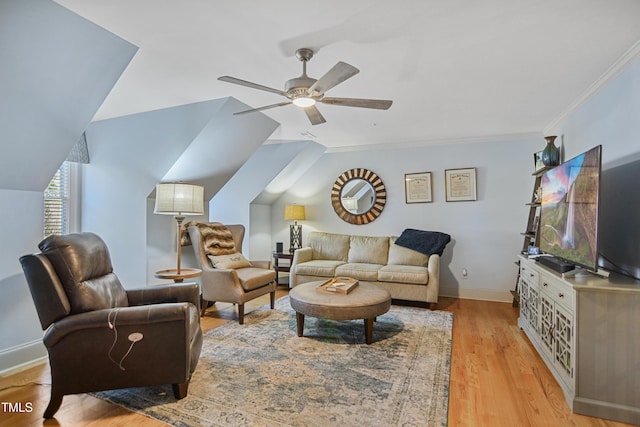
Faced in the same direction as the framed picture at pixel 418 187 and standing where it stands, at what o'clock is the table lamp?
The table lamp is roughly at 3 o'clock from the framed picture.

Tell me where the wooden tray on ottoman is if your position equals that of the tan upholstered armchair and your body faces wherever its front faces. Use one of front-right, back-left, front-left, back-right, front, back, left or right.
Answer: front

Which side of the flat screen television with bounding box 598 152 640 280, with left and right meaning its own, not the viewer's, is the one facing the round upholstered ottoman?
front

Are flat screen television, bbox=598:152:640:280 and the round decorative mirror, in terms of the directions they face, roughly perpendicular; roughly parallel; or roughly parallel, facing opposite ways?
roughly perpendicular

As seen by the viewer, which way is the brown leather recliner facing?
to the viewer's right

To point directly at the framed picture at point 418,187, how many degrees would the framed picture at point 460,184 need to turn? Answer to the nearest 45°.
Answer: approximately 90° to its right

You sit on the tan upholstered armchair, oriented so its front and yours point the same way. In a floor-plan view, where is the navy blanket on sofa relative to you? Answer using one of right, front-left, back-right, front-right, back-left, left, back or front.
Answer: front-left

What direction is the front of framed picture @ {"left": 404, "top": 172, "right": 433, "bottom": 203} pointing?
toward the camera

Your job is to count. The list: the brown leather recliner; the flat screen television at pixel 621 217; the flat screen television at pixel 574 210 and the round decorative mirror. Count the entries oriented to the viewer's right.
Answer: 1

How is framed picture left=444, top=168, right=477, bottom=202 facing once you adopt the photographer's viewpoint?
facing the viewer

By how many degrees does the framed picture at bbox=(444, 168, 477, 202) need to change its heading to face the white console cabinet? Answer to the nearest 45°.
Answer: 0° — it already faces it

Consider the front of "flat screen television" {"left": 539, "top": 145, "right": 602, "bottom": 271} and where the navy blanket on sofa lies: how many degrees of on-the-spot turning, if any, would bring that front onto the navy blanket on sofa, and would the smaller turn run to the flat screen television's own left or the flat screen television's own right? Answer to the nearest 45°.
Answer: approximately 90° to the flat screen television's own right
